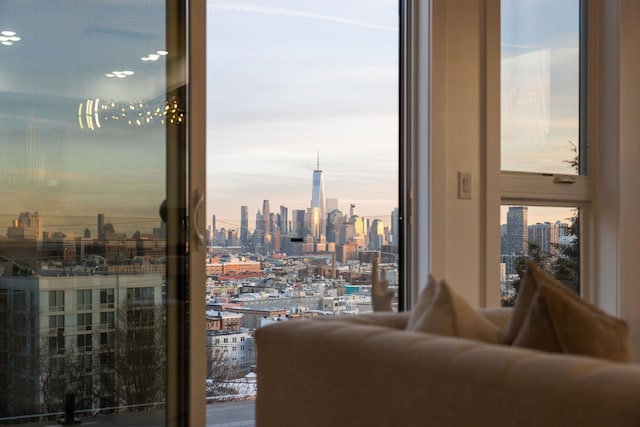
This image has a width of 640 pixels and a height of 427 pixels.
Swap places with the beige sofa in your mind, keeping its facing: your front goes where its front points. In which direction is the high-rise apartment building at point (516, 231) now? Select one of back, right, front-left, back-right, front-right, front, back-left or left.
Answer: front-left

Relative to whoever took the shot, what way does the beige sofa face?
facing away from the viewer and to the right of the viewer

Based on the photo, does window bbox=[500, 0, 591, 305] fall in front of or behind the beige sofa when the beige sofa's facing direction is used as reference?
in front

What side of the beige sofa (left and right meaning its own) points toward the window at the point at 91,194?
left

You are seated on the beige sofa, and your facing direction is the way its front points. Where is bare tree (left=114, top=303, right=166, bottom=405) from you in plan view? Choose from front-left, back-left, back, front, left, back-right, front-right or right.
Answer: left

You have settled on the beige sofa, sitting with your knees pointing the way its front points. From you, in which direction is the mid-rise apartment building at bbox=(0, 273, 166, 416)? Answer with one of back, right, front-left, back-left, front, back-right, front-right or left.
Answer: left
